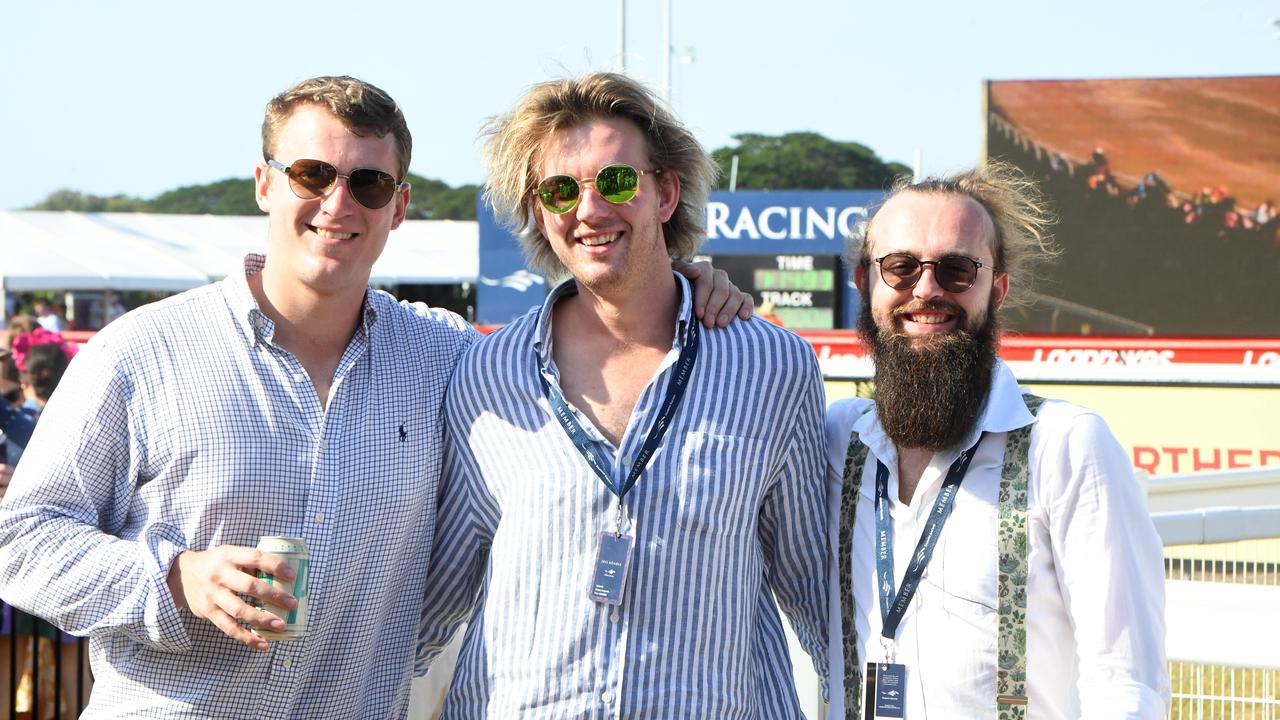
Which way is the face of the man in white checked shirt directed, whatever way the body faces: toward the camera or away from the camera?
toward the camera

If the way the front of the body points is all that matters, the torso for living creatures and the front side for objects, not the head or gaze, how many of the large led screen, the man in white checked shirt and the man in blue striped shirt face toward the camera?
3

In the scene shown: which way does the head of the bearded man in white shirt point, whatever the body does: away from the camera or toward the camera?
toward the camera

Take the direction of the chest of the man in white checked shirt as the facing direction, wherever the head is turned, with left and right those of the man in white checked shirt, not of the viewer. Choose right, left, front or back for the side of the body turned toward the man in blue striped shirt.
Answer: left

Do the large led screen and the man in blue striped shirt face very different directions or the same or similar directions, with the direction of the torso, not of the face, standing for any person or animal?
same or similar directions

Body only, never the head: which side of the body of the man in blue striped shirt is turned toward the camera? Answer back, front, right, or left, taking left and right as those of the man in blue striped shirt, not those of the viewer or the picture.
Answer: front

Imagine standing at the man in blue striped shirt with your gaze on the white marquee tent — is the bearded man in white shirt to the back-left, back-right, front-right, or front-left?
back-right

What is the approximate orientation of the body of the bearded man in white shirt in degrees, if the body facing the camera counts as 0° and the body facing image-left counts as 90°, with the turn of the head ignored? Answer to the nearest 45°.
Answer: approximately 45°

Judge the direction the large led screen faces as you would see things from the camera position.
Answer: facing the viewer

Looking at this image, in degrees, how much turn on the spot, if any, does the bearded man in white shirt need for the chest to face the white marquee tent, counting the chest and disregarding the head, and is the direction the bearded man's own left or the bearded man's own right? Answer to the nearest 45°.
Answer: approximately 90° to the bearded man's own right

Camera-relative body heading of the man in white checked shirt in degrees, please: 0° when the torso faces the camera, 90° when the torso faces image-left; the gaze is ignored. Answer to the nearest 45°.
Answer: approximately 0°

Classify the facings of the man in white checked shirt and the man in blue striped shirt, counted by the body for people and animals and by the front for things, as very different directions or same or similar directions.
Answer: same or similar directions

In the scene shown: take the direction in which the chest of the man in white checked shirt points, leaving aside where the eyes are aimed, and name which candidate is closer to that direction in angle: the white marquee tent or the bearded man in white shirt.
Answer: the bearded man in white shirt

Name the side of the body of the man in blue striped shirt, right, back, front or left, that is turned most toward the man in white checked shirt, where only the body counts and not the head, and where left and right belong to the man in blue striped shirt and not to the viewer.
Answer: right
